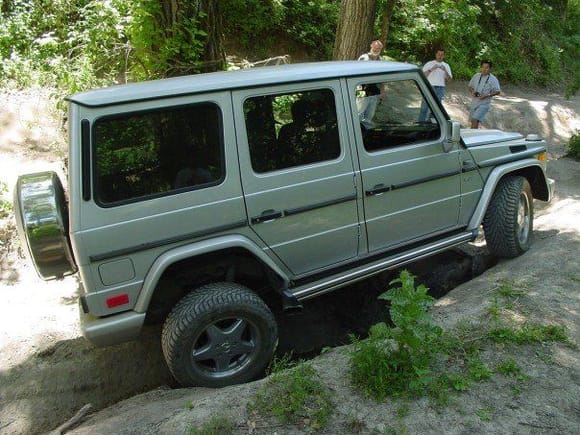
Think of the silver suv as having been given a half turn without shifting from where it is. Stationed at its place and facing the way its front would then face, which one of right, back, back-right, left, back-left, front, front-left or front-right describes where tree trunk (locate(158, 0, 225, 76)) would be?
back-right

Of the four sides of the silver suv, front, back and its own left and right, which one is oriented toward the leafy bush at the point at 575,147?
front

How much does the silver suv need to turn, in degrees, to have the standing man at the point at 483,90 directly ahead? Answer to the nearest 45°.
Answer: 0° — it already faces them

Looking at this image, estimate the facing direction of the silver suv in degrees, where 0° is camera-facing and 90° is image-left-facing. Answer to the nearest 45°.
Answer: approximately 225°

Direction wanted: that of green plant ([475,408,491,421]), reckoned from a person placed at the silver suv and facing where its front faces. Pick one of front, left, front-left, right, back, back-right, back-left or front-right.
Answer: right

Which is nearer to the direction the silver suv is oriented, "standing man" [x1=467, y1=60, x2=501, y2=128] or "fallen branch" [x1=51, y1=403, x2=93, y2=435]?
the standing man

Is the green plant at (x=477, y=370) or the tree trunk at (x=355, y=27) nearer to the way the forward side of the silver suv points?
the tree trunk

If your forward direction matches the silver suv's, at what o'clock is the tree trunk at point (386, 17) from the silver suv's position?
The tree trunk is roughly at 11 o'clock from the silver suv.
